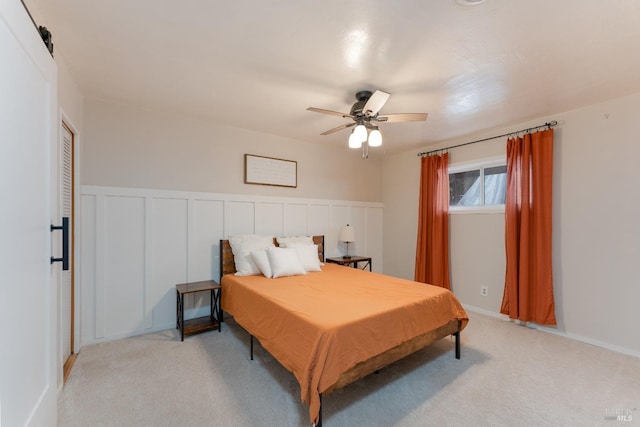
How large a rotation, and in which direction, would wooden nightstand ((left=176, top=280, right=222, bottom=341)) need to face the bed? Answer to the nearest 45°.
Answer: approximately 45° to its left

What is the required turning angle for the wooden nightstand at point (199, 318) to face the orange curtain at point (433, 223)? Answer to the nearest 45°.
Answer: approximately 90° to its left

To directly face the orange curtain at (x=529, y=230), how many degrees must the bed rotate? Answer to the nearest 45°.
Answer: approximately 90° to its left

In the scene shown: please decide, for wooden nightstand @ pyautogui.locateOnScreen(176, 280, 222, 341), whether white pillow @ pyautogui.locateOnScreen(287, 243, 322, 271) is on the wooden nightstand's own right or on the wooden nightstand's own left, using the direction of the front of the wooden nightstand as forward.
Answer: on the wooden nightstand's own left

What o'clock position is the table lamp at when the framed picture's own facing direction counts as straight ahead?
The table lamp is roughly at 10 o'clock from the framed picture.
